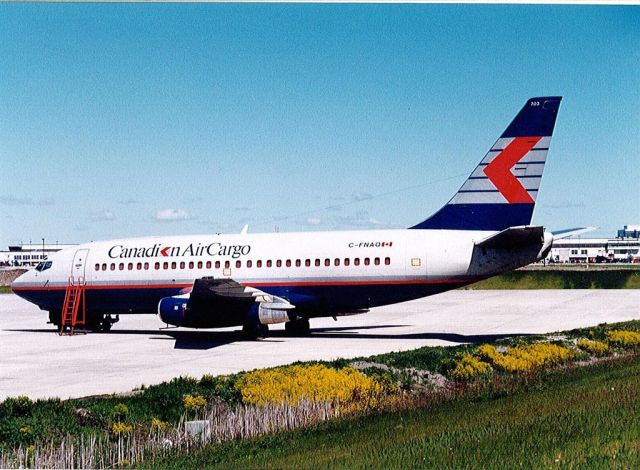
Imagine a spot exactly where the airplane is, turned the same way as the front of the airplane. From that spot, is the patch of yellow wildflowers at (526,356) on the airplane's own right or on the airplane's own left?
on the airplane's own left

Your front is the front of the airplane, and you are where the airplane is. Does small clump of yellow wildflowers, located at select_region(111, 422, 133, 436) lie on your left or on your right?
on your left

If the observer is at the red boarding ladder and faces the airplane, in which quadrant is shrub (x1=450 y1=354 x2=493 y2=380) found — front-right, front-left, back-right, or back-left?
front-right

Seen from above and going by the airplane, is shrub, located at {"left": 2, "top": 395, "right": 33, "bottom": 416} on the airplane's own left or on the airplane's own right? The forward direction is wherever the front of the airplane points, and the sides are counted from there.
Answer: on the airplane's own left

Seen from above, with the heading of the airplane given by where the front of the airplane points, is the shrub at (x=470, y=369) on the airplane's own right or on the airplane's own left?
on the airplane's own left

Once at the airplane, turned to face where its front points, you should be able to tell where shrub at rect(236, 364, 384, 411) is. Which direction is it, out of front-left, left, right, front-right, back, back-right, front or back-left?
left

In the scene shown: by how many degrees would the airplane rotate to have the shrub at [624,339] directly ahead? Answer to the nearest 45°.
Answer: approximately 135° to its left

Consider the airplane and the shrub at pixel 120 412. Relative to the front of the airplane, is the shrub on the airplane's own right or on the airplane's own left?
on the airplane's own left

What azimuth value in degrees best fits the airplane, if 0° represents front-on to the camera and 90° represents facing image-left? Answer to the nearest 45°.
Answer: approximately 90°
